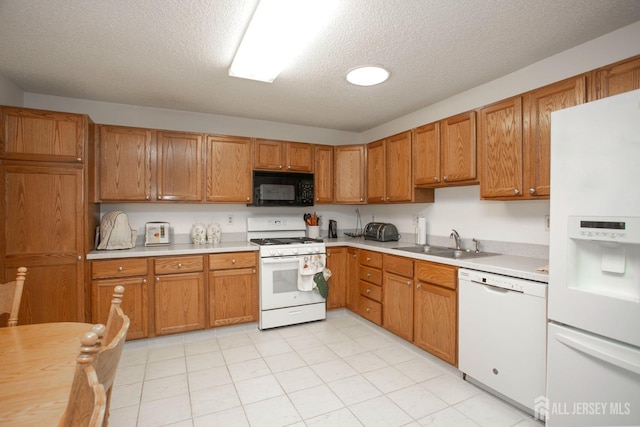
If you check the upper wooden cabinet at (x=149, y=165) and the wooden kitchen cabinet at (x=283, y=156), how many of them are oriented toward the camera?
2

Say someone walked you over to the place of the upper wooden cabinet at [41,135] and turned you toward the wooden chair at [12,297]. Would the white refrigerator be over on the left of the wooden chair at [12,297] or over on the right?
left

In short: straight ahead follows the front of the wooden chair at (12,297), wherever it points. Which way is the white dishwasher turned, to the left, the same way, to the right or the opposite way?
to the right

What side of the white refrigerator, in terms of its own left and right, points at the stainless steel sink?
right

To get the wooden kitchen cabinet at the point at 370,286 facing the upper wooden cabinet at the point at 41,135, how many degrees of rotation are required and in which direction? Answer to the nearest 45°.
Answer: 0° — it already faces it

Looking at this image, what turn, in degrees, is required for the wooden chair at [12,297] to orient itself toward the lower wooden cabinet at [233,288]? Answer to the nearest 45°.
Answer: approximately 135° to its left

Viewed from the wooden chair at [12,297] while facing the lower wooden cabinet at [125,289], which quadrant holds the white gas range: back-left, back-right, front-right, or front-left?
front-right

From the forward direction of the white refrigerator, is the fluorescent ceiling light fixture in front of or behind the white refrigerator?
in front

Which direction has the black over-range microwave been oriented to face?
toward the camera

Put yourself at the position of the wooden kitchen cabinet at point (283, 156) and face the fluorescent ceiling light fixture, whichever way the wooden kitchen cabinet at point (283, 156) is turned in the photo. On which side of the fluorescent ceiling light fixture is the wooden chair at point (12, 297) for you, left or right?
right

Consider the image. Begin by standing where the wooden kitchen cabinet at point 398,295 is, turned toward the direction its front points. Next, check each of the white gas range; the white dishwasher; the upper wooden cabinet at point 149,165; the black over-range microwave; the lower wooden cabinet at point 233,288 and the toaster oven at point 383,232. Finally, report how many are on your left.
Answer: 1

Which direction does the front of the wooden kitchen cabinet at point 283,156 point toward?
toward the camera

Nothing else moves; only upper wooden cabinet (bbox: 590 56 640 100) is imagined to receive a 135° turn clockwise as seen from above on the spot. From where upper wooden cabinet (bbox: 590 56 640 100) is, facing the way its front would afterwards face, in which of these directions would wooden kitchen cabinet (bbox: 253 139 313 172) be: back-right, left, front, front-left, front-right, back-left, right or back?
left

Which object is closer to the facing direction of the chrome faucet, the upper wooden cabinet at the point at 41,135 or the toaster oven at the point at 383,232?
the upper wooden cabinet

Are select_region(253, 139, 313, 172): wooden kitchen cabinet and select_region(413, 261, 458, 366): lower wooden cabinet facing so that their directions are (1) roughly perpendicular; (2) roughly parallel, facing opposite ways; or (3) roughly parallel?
roughly perpendicular

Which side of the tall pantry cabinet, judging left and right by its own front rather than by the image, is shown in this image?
front

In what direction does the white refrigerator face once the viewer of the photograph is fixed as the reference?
facing the viewer and to the left of the viewer
